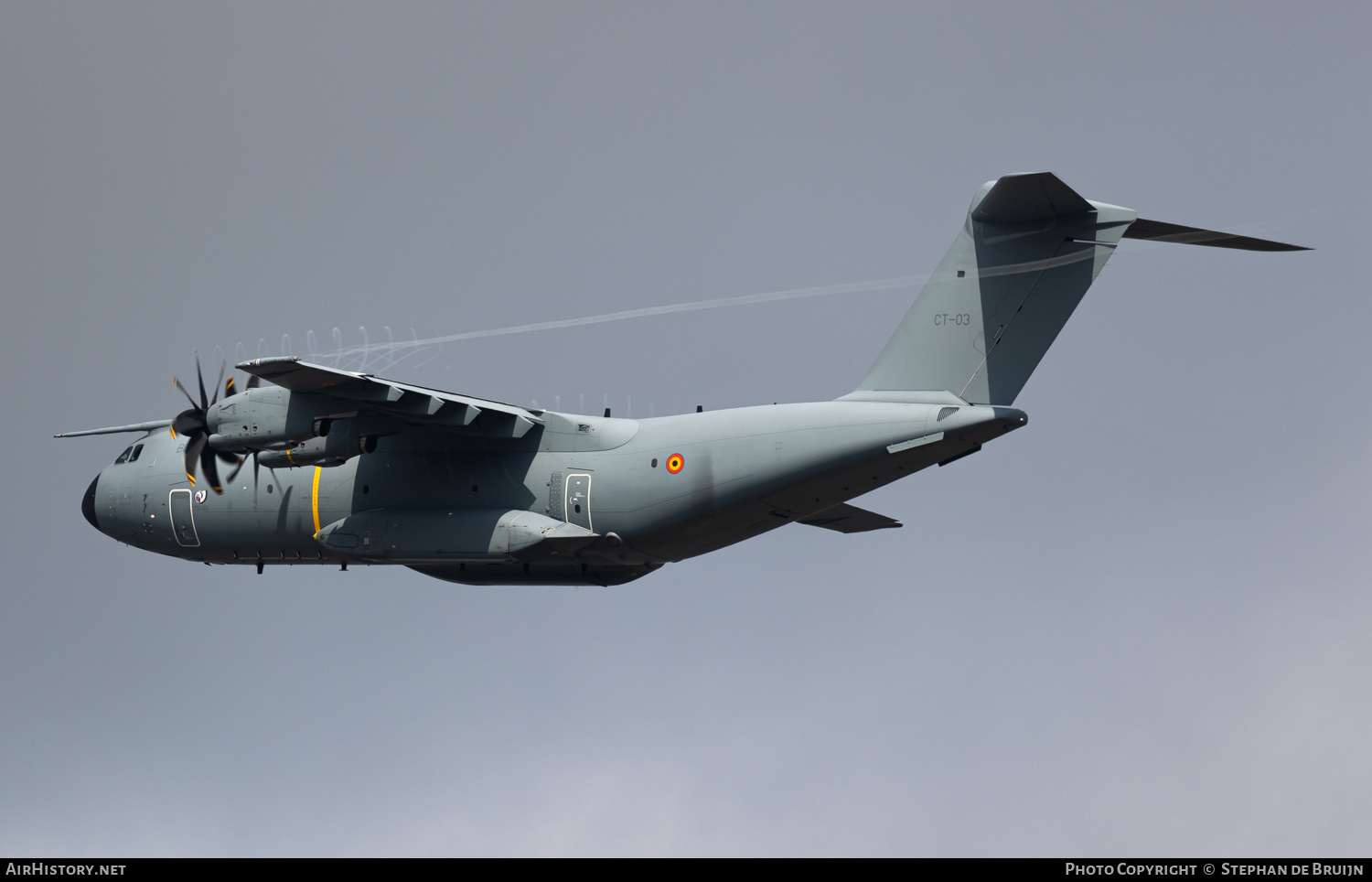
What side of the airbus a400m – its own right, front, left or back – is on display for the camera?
left
